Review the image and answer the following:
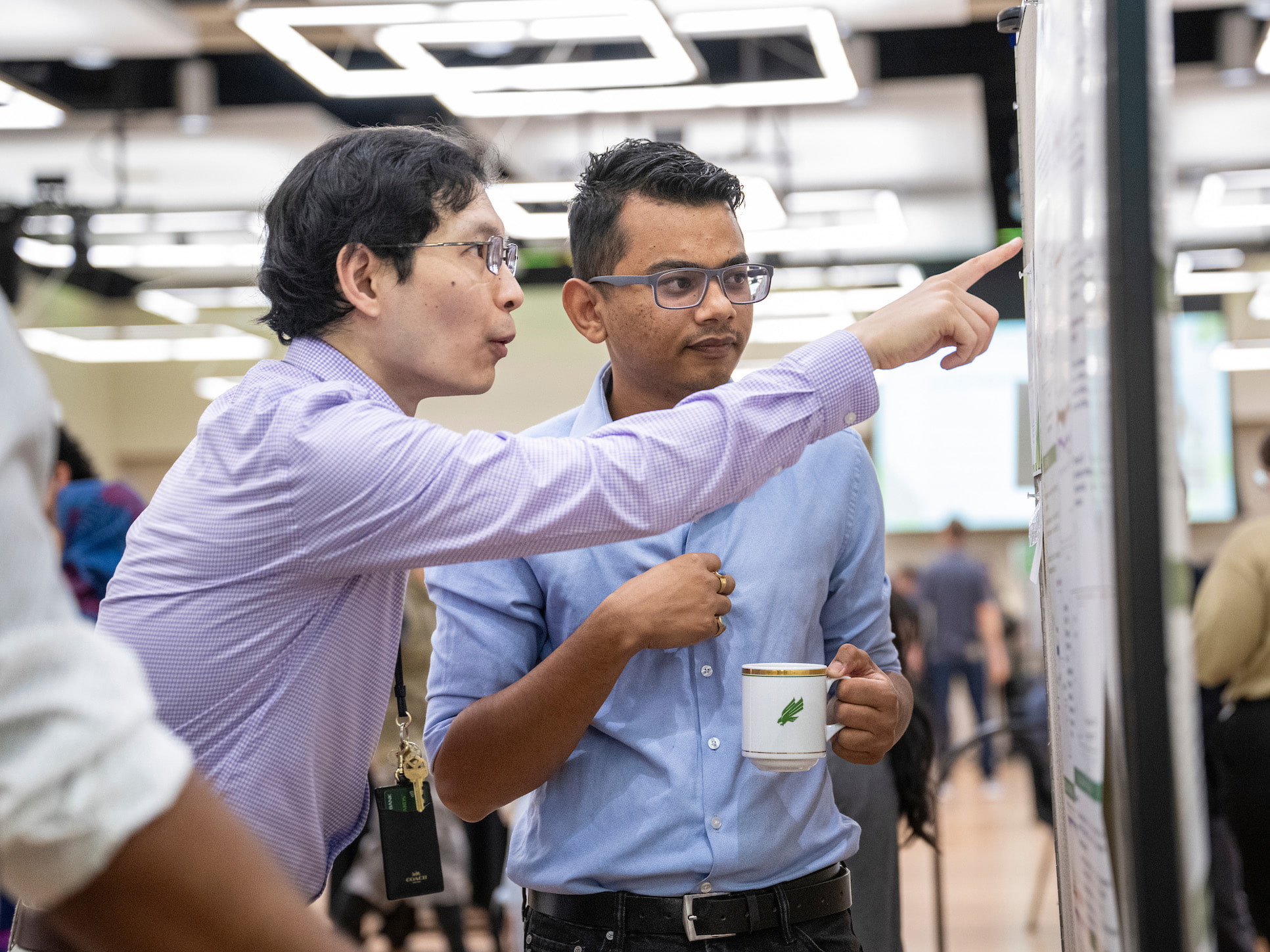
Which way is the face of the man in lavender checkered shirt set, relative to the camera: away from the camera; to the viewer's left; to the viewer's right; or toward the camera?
to the viewer's right

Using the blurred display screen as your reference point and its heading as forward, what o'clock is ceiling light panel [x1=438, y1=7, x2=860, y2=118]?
The ceiling light panel is roughly at 12 o'clock from the blurred display screen.

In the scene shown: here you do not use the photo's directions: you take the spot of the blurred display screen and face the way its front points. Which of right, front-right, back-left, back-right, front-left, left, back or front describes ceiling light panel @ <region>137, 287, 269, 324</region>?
front-right

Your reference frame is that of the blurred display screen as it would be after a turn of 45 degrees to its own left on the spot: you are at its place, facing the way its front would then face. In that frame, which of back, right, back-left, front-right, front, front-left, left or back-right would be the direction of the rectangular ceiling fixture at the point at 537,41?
front-right

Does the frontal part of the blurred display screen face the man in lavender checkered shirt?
yes

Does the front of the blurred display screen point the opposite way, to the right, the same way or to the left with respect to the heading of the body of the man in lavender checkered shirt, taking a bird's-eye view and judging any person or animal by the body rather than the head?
to the right

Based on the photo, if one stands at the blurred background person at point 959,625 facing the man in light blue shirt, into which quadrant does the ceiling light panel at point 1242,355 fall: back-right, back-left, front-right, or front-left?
back-left

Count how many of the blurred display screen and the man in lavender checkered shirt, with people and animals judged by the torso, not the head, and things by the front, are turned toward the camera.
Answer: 1

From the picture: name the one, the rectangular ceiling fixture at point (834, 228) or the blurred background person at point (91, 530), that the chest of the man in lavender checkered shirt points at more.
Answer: the rectangular ceiling fixture

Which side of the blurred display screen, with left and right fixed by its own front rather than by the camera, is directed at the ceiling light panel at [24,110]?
front

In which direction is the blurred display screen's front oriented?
toward the camera

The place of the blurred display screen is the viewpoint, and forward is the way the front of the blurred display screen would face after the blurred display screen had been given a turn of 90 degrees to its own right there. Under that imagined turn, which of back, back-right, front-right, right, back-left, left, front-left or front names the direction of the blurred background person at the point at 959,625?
left

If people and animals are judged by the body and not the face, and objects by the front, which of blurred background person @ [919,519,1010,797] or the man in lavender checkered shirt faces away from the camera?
the blurred background person

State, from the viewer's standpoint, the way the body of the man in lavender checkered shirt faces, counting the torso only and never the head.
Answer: to the viewer's right

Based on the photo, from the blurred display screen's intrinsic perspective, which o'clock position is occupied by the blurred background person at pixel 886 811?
The blurred background person is roughly at 12 o'clock from the blurred display screen.

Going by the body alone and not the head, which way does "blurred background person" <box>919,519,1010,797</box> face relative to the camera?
away from the camera
